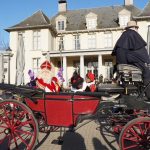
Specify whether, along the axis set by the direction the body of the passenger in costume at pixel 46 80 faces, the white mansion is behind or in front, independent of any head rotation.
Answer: behind

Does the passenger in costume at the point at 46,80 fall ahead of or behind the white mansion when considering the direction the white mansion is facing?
ahead

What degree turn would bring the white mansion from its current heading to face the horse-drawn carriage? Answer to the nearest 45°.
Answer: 0° — it already faces it

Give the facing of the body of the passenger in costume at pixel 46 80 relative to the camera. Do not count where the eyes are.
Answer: toward the camera

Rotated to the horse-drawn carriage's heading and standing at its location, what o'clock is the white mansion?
The white mansion is roughly at 9 o'clock from the horse-drawn carriage.

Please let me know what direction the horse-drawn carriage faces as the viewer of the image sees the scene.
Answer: facing to the right of the viewer

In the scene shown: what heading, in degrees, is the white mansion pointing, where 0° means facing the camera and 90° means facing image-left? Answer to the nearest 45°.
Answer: approximately 0°

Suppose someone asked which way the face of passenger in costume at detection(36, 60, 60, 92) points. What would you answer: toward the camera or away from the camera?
toward the camera

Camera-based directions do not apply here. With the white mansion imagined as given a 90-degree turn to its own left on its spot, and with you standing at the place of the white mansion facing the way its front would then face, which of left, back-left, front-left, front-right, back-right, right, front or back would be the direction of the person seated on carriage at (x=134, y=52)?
right

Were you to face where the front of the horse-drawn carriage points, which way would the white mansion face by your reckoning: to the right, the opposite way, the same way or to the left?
to the right

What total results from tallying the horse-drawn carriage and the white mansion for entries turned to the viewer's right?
1

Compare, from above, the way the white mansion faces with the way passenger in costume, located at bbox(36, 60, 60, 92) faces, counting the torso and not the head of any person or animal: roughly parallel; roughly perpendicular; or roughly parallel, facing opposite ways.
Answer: roughly parallel

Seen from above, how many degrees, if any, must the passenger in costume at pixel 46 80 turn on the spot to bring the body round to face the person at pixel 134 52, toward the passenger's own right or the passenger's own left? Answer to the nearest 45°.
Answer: approximately 45° to the passenger's own left
